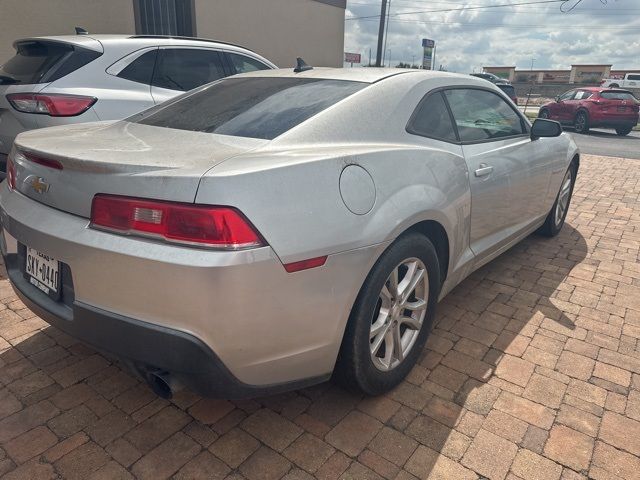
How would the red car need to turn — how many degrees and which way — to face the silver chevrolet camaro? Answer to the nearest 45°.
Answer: approximately 135° to its left

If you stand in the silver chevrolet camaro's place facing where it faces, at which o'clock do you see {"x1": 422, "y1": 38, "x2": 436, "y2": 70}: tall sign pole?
The tall sign pole is roughly at 11 o'clock from the silver chevrolet camaro.

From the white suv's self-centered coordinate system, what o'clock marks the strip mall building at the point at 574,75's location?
The strip mall building is roughly at 12 o'clock from the white suv.

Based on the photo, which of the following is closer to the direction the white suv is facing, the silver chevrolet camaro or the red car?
the red car

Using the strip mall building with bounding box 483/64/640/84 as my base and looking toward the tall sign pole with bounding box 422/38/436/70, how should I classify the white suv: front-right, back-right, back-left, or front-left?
front-left

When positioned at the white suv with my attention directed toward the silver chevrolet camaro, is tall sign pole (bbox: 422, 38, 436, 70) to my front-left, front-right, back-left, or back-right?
back-left

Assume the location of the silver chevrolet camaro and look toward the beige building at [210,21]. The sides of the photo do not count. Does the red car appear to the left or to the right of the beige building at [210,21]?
right

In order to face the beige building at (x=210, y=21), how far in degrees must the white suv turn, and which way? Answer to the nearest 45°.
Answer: approximately 45° to its left

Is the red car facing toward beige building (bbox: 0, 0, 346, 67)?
no

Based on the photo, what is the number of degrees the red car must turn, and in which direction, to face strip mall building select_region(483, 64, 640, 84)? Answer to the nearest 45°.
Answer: approximately 45° to its right

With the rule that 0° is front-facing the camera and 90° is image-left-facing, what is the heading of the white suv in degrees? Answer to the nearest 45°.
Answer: approximately 225°

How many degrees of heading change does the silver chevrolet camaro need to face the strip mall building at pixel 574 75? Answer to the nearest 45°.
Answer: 0° — it already faces it

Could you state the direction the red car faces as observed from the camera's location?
facing away from the viewer and to the left of the viewer

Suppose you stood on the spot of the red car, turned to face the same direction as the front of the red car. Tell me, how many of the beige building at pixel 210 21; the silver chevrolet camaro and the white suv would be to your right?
0

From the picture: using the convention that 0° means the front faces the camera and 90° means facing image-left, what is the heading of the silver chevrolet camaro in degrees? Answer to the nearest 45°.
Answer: approximately 225°

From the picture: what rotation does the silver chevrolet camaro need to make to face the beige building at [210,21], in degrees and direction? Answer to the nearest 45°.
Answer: approximately 45° to its left

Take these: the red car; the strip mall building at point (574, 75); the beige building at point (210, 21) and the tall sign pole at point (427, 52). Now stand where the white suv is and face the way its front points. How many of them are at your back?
0

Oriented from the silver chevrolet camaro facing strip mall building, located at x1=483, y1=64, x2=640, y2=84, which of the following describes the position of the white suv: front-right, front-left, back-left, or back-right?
front-left

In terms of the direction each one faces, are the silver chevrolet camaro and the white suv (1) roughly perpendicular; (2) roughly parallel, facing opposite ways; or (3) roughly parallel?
roughly parallel

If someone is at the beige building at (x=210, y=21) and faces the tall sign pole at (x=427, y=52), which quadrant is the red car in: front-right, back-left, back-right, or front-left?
front-right

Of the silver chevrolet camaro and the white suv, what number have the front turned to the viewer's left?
0
